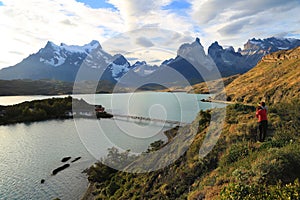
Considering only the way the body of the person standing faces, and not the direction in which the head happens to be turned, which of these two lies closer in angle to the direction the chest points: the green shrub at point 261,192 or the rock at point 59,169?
the rock

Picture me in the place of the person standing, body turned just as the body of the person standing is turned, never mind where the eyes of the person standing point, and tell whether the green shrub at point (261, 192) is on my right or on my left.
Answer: on my left

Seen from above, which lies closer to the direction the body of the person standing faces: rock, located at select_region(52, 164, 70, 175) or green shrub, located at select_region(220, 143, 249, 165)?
the rock

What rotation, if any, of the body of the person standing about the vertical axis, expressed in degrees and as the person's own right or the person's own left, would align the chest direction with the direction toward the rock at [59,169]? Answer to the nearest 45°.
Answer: approximately 45° to the person's own left

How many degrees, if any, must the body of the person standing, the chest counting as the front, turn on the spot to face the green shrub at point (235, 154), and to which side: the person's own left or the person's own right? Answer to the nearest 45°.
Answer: approximately 90° to the person's own left

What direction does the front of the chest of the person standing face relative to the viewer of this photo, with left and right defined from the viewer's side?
facing away from the viewer and to the left of the viewer

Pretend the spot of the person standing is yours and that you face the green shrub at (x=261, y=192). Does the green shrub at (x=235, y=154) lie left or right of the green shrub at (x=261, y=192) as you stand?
right

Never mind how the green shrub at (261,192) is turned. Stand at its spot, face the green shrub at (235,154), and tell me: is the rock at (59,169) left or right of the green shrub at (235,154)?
left

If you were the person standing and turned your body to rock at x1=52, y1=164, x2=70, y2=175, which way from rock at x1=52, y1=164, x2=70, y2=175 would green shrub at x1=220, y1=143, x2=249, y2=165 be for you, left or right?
left
